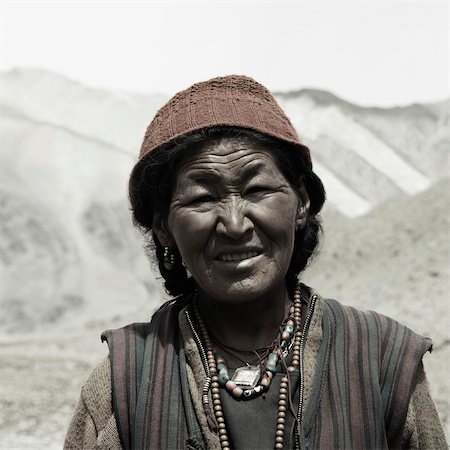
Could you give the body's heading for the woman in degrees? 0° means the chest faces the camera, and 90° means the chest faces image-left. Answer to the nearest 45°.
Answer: approximately 0°
